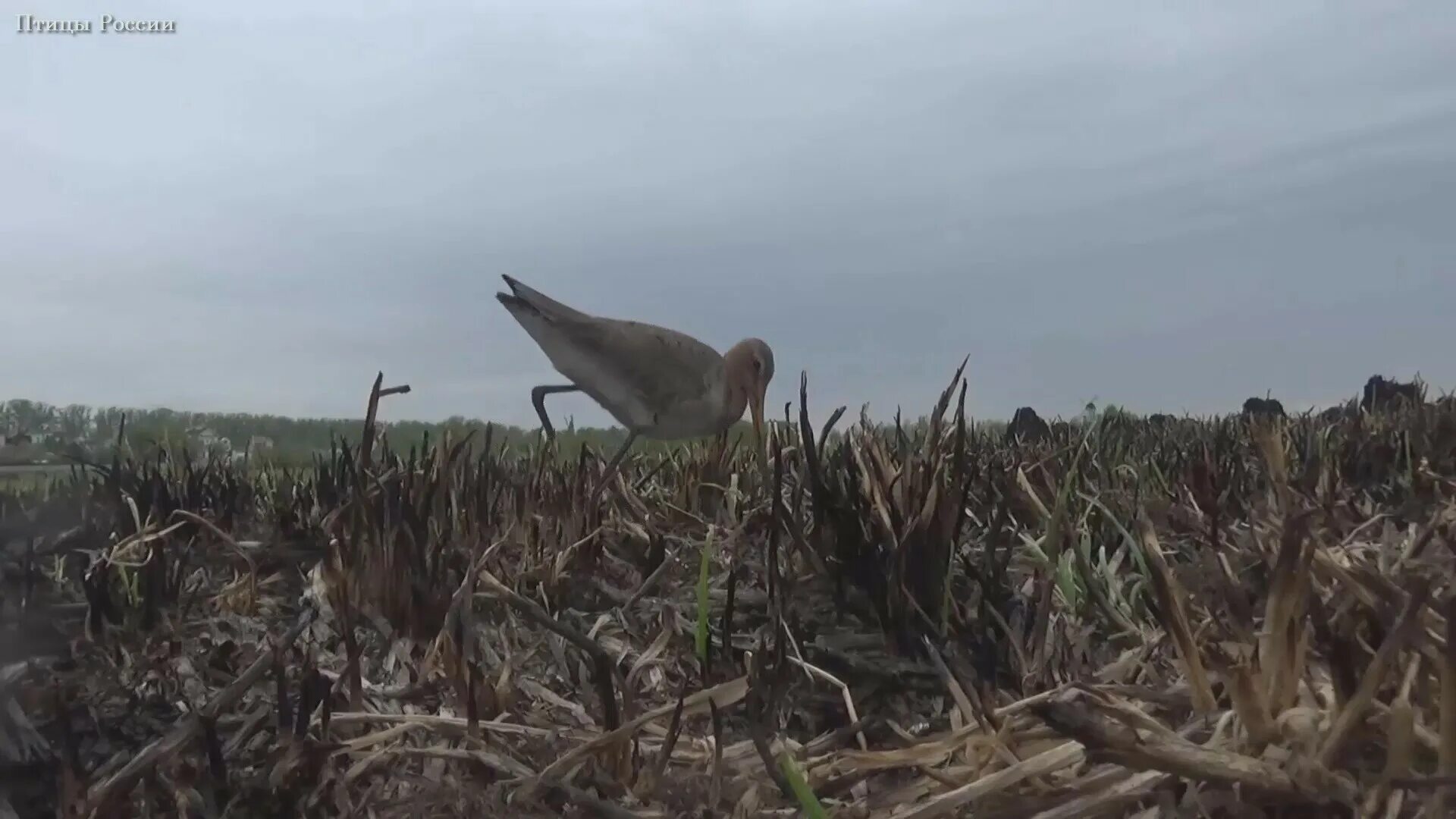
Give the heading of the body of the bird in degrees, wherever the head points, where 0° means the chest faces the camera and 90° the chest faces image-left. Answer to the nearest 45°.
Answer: approximately 270°
